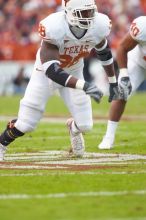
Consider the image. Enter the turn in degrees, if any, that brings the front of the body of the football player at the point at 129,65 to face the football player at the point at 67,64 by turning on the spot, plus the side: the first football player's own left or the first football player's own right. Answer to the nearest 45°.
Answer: approximately 45° to the first football player's own right

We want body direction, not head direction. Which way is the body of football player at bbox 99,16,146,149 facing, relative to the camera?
toward the camera
